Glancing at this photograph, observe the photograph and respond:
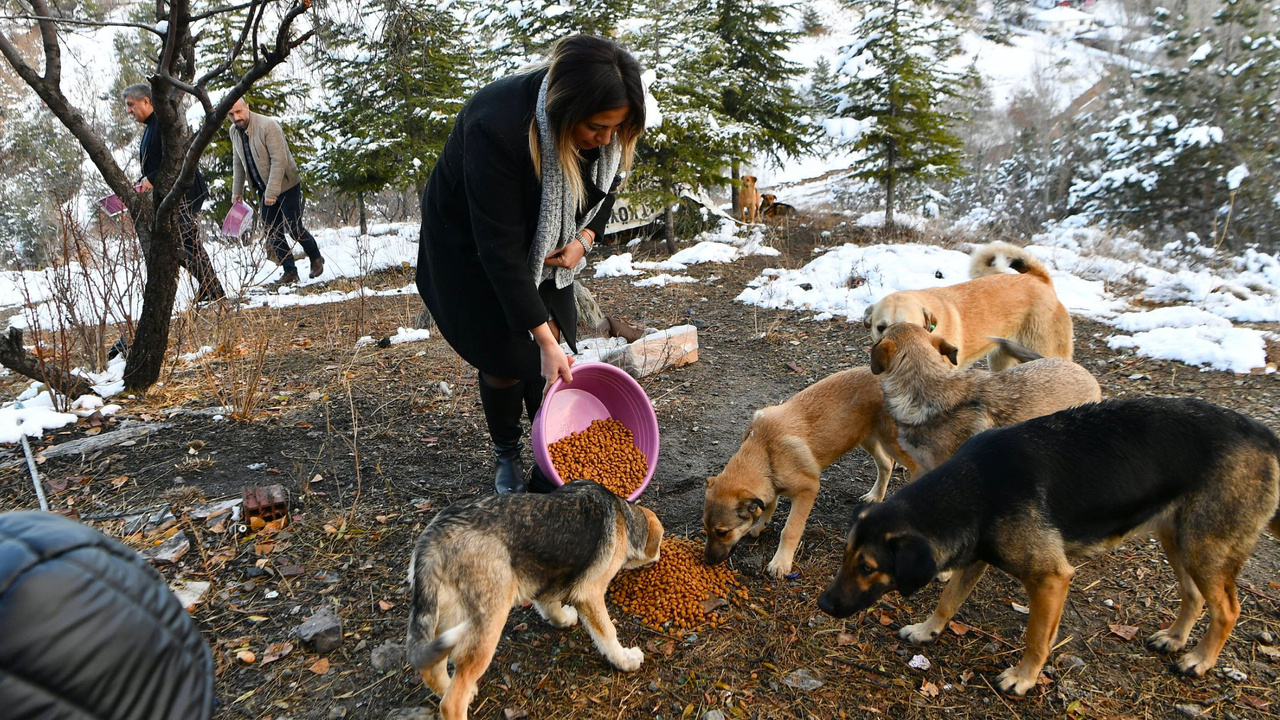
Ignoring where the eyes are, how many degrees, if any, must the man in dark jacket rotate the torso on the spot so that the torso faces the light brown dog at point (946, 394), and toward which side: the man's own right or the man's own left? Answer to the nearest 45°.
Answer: approximately 135° to the man's own left

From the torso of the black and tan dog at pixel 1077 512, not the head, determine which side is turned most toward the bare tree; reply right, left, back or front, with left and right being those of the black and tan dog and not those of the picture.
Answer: front

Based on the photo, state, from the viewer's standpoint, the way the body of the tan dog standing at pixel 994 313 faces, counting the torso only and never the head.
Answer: to the viewer's left

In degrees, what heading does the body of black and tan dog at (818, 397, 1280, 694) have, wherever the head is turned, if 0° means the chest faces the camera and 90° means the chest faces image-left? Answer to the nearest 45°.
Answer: approximately 90°

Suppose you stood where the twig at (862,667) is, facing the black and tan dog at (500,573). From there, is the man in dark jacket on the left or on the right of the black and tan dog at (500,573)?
right

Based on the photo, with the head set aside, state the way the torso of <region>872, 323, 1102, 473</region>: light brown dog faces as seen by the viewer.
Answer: to the viewer's left

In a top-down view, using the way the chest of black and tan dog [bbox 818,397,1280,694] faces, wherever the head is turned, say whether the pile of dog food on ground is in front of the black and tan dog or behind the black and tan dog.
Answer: in front

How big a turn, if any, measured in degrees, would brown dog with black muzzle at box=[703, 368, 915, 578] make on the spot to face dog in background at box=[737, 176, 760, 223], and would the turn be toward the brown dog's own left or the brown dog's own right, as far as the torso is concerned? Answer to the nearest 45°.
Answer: approximately 135° to the brown dog's own right

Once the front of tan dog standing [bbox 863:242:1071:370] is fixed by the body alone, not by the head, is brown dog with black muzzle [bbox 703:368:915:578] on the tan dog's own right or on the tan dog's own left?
on the tan dog's own left

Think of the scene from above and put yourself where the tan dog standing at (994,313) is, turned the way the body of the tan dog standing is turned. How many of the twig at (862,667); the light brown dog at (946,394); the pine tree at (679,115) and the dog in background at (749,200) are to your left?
2

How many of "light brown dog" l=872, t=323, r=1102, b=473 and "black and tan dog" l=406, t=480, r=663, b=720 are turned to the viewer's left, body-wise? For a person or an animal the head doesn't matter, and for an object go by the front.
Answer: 1

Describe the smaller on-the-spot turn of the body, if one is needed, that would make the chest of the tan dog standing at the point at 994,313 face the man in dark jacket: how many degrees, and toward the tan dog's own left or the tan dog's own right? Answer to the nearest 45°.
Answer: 0° — it already faces them
